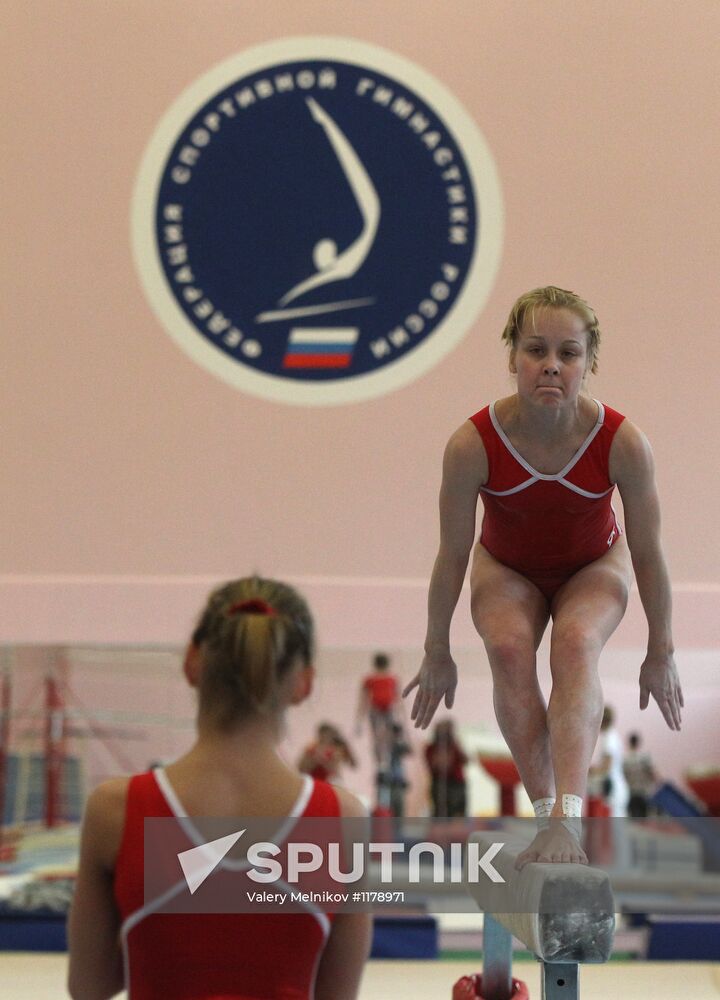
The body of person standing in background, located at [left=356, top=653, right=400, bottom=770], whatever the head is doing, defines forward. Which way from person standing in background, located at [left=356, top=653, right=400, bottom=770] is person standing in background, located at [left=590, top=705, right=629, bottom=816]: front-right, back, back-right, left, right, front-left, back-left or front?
right

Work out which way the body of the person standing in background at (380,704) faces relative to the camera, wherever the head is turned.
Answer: away from the camera

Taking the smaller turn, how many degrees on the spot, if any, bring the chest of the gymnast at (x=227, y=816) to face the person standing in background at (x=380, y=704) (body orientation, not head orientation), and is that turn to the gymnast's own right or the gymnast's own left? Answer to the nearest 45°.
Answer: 0° — they already face them

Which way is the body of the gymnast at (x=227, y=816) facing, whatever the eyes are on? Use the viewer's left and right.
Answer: facing away from the viewer

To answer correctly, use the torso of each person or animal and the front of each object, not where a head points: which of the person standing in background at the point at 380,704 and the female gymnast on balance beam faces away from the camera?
the person standing in background

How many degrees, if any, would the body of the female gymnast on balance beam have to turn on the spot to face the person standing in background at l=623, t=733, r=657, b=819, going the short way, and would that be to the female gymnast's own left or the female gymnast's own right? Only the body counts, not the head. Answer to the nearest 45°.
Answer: approximately 180°

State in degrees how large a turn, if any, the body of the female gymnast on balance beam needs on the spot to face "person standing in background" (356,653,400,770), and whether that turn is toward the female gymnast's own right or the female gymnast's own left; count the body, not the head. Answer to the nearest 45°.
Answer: approximately 180°
